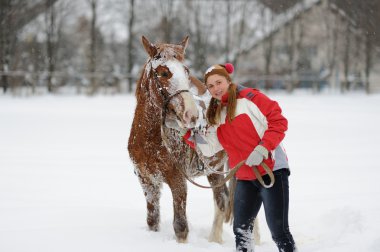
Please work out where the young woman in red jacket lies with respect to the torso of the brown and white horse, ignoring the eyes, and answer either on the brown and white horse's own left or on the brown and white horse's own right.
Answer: on the brown and white horse's own left

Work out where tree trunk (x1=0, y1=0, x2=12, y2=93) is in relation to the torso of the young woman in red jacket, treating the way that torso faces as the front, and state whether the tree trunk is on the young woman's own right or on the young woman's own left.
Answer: on the young woman's own right

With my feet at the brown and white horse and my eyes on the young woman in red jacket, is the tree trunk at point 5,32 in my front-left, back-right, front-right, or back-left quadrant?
back-left

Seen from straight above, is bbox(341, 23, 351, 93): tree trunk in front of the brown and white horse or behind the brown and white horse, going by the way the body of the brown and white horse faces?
behind

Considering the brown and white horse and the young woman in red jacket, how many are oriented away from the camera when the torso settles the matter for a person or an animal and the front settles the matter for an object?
0

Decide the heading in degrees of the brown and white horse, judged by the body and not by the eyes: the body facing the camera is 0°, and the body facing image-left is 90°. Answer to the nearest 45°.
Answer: approximately 45°

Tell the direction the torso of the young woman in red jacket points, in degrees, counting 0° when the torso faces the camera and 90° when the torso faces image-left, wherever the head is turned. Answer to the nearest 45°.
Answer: approximately 45°

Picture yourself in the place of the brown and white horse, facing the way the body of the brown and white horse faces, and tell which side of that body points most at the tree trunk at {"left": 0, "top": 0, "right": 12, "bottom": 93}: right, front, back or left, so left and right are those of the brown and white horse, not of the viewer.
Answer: right
